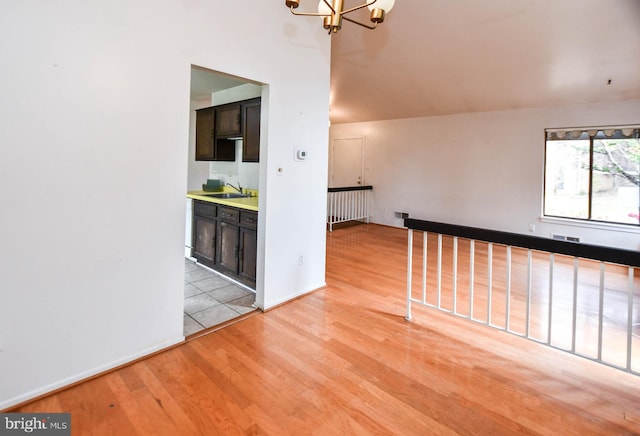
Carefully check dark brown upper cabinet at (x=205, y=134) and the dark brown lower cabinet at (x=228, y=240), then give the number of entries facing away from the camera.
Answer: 0

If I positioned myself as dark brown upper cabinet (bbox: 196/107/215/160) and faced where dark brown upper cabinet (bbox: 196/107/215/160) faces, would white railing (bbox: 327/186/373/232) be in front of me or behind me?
behind

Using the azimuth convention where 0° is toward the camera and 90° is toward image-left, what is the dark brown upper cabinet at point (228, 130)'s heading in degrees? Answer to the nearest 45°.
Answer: approximately 45°

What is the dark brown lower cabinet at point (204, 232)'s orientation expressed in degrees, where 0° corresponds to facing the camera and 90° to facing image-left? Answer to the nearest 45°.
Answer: approximately 45°

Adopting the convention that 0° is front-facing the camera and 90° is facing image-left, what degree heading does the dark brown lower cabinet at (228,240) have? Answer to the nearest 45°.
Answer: approximately 45°

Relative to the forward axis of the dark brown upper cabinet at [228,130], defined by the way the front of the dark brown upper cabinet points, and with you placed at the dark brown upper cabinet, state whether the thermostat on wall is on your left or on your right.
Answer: on your left

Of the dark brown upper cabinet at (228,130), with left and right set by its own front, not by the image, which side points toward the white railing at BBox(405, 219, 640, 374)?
left

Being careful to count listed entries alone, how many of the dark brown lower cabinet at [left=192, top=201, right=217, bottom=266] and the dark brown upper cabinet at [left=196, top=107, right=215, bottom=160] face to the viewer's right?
0

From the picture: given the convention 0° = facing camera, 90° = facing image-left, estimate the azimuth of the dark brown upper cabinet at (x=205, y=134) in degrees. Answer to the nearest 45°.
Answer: approximately 45°

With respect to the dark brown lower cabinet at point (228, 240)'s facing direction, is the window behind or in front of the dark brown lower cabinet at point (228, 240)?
behind
